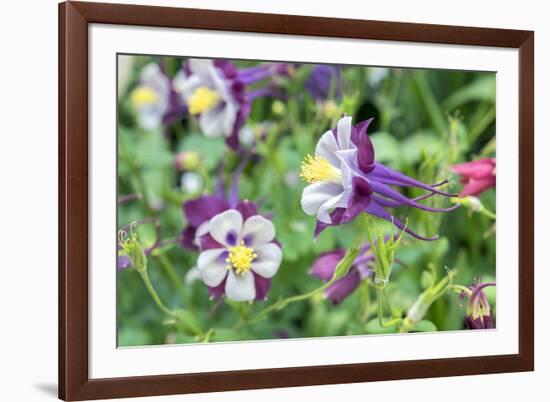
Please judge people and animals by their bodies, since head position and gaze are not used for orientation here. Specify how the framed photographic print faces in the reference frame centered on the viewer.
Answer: facing the viewer and to the right of the viewer
